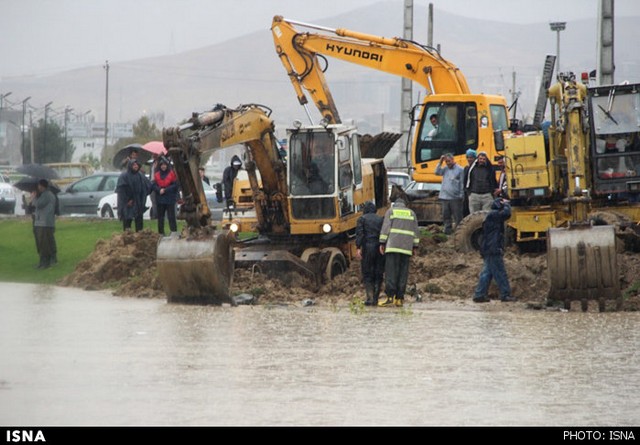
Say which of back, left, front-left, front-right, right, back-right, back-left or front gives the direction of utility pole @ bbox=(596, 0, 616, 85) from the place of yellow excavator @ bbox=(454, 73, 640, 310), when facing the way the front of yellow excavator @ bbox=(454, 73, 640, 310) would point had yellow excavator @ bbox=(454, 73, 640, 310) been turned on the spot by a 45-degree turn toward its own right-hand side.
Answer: back-right

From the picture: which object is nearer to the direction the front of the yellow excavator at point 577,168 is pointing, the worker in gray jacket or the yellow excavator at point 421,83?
the worker in gray jacket

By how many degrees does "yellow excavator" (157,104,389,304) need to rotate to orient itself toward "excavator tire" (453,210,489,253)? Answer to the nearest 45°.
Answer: approximately 135° to its left

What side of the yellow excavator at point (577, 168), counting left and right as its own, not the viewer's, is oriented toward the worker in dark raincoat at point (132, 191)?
right

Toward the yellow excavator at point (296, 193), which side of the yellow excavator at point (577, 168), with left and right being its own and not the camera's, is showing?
right

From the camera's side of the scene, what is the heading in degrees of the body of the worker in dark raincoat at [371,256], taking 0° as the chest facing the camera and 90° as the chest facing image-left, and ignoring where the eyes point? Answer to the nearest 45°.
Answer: approximately 180°

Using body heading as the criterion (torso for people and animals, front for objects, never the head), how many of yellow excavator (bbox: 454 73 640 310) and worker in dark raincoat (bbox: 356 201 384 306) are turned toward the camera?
1

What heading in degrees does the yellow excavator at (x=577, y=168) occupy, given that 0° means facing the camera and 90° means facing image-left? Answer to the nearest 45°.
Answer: approximately 0°
